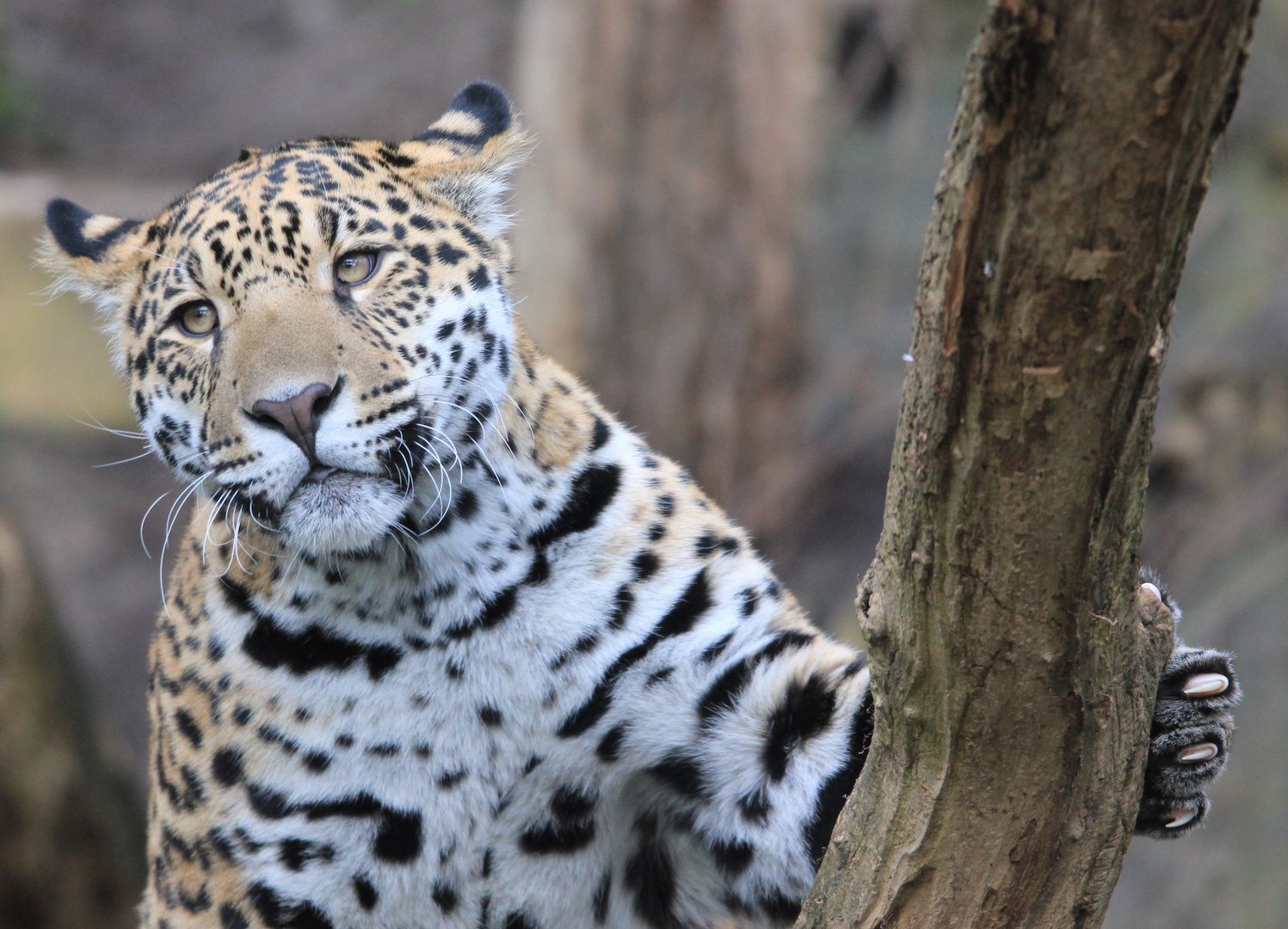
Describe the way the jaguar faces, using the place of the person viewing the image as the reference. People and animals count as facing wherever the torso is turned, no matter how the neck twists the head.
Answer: facing the viewer

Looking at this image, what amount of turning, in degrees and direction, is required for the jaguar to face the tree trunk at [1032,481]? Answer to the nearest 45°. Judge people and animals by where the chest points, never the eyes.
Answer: approximately 45° to its left

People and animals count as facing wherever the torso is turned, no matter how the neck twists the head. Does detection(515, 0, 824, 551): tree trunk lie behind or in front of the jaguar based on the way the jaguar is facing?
behind
